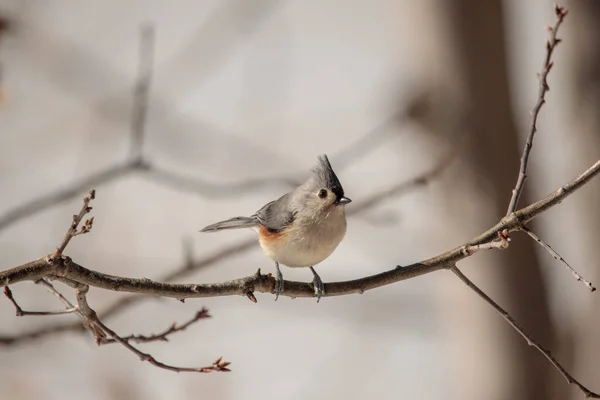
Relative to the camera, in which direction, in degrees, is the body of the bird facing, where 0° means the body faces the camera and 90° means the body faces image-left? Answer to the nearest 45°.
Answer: approximately 315°

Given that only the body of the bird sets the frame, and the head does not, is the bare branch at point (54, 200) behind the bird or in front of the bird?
behind
